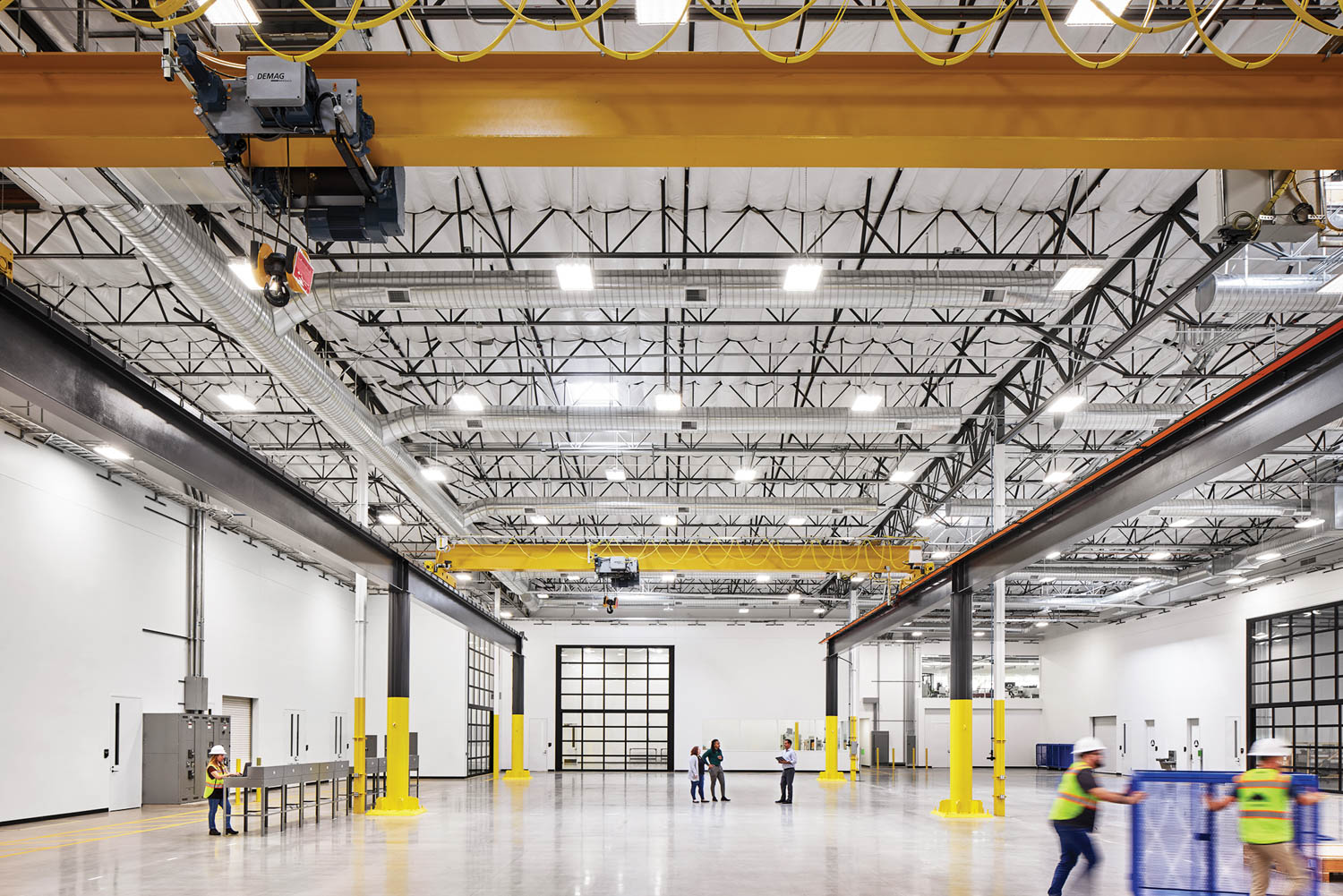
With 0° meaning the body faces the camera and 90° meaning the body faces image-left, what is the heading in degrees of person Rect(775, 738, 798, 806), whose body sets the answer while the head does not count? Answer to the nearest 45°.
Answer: approximately 45°

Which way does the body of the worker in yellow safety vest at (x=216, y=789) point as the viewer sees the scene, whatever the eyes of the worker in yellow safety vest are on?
to the viewer's right

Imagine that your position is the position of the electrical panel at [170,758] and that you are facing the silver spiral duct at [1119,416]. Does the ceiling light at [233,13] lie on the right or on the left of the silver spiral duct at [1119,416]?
right

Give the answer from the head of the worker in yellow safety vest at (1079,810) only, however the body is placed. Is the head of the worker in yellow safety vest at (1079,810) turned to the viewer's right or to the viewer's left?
to the viewer's right

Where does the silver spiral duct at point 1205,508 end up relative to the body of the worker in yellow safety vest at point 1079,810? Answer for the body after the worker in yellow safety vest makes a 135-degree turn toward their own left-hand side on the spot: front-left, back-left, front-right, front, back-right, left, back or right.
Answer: front-right

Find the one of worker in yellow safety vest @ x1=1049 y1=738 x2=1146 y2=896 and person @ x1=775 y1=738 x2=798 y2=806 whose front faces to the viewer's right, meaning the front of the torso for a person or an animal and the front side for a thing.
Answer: the worker in yellow safety vest

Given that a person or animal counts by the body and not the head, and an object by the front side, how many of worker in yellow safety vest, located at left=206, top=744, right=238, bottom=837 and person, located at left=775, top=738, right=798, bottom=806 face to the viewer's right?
1

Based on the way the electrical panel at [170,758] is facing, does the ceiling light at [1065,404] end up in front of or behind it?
in front

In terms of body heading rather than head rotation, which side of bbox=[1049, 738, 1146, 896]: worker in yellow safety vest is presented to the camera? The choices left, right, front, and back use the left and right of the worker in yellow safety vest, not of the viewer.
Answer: right
